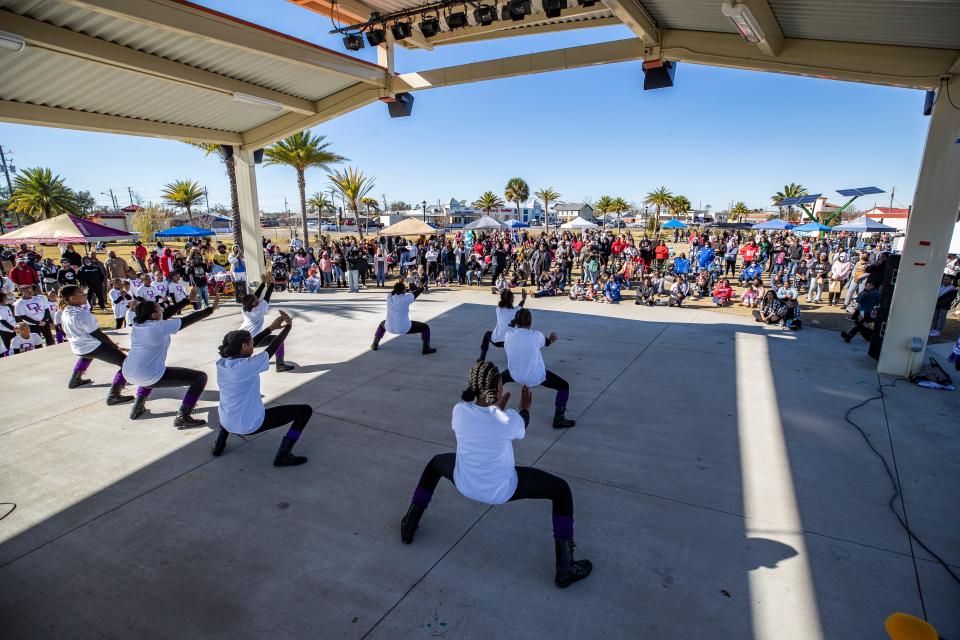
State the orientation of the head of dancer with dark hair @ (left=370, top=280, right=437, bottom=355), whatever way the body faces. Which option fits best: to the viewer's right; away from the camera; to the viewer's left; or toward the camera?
away from the camera

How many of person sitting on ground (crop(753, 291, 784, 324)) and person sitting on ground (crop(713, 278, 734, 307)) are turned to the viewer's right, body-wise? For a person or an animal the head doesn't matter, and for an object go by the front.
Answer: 0

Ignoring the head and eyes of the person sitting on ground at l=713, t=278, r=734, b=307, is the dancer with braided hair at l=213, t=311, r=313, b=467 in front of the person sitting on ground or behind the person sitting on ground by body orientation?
in front

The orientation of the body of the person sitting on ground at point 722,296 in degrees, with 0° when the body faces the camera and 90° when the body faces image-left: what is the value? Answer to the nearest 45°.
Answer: approximately 45°

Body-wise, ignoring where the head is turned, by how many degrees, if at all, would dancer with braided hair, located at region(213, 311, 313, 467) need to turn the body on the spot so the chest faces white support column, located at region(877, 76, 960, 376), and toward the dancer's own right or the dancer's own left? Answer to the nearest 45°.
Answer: approximately 45° to the dancer's own right

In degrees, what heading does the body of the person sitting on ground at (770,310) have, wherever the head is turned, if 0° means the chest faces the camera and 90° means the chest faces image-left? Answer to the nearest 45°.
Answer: approximately 45°

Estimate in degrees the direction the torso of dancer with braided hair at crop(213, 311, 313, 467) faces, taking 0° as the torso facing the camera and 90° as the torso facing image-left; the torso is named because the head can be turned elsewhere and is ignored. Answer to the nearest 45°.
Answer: approximately 225°

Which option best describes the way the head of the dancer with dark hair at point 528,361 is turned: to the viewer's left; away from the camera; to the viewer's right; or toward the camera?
away from the camera

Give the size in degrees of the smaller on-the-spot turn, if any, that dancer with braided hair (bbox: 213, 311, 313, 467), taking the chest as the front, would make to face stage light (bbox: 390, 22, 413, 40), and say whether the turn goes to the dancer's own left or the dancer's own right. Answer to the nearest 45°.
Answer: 0° — they already face it

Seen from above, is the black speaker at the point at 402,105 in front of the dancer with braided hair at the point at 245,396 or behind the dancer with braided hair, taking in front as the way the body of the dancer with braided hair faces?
in front

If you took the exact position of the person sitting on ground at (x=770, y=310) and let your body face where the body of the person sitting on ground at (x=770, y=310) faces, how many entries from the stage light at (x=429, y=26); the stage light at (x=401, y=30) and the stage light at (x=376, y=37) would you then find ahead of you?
3

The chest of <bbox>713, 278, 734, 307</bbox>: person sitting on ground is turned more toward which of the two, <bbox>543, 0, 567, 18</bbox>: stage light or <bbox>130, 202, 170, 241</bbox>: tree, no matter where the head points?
the stage light

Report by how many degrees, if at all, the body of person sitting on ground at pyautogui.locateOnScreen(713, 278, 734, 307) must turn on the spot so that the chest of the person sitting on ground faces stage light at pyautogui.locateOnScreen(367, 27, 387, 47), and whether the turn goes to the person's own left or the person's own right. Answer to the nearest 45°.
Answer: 0° — they already face it

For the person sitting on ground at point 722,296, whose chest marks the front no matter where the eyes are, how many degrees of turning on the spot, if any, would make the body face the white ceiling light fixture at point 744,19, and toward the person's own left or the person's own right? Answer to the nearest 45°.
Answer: approximately 45° to the person's own left
